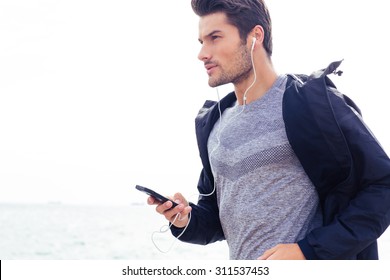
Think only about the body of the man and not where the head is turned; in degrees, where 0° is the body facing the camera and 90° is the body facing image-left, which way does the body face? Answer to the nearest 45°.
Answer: approximately 45°
